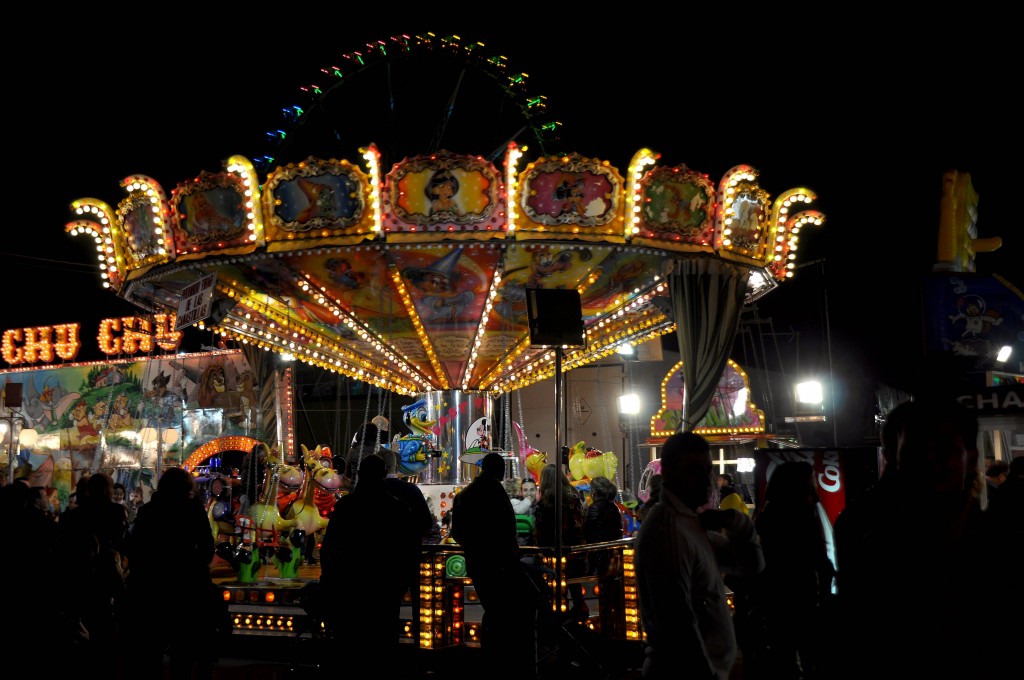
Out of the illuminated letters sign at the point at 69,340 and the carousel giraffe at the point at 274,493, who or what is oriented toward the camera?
the illuminated letters sign

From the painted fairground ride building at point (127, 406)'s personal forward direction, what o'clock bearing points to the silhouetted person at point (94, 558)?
The silhouetted person is roughly at 12 o'clock from the painted fairground ride building.

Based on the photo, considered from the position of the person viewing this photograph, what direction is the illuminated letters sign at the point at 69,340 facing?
facing the viewer

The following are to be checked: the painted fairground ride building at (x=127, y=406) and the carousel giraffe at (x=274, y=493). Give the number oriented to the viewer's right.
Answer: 1

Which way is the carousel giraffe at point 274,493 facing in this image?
to the viewer's right

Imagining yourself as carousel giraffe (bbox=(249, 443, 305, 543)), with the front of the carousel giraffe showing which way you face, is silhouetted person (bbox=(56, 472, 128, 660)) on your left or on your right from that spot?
on your right

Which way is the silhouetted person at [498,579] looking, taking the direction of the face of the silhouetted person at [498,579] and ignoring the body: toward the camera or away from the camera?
away from the camera

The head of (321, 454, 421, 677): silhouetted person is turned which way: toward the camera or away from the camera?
away from the camera

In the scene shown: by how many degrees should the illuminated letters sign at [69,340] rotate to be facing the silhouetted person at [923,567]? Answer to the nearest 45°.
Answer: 0° — it already faces them

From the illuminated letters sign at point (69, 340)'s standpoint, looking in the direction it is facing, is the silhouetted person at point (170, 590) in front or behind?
in front

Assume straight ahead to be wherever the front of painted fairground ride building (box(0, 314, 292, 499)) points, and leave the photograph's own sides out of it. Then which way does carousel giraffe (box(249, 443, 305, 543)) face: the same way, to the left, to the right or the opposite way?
to the left

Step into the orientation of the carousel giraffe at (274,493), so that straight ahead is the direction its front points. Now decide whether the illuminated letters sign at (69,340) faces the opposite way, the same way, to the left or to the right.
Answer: to the right

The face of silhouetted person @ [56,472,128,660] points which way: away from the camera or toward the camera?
away from the camera

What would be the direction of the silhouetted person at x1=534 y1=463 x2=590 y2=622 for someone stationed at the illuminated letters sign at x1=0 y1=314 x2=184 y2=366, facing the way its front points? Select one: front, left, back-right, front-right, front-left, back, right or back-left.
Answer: front

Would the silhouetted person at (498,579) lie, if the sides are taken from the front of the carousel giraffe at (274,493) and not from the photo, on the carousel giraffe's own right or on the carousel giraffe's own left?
on the carousel giraffe's own right

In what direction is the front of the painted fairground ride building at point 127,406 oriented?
toward the camera
